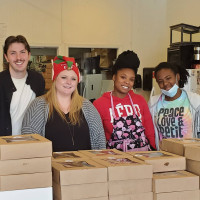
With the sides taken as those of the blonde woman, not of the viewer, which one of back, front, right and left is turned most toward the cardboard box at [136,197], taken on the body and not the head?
front

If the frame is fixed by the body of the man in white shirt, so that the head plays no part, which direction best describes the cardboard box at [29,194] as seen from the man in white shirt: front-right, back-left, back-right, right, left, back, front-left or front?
front

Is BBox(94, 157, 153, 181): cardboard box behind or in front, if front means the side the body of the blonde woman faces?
in front

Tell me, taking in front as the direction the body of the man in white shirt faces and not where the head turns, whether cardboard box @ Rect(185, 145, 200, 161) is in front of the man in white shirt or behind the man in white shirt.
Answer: in front

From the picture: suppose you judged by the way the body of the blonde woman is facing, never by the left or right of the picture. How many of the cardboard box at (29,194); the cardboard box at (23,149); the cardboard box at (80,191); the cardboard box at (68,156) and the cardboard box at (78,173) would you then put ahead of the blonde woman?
5

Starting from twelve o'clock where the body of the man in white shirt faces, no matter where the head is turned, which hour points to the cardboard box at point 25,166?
The cardboard box is roughly at 12 o'clock from the man in white shirt.

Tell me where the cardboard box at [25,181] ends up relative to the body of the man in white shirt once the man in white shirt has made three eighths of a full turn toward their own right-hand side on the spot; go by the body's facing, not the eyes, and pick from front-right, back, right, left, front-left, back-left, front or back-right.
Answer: back-left

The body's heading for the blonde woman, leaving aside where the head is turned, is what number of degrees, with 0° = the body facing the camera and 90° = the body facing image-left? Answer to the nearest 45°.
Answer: approximately 0°

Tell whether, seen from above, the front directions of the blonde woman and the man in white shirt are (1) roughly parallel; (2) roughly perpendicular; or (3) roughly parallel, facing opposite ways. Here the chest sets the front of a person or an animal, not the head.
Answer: roughly parallel

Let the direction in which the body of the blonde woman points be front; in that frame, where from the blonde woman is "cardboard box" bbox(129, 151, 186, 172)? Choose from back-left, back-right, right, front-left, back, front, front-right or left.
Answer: front-left

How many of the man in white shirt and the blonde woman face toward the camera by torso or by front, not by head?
2

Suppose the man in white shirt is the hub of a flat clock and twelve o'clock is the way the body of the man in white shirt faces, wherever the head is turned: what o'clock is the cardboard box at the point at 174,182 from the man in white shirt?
The cardboard box is roughly at 11 o'clock from the man in white shirt.

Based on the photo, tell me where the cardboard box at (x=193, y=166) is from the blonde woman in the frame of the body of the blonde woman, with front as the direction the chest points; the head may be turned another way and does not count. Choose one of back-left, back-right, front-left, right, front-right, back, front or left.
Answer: front-left

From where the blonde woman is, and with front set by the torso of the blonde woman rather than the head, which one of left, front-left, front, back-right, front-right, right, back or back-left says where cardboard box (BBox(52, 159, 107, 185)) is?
front
